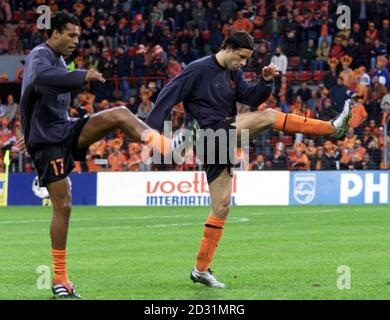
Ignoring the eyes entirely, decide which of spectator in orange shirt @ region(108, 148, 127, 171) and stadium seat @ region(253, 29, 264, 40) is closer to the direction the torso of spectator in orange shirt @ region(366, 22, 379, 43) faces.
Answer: the spectator in orange shirt

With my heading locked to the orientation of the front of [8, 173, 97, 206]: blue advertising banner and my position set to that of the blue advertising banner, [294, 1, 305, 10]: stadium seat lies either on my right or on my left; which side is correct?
on my left

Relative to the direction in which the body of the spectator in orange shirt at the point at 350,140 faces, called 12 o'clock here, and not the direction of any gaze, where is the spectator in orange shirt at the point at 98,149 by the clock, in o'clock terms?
the spectator in orange shirt at the point at 98,149 is roughly at 3 o'clock from the spectator in orange shirt at the point at 350,140.

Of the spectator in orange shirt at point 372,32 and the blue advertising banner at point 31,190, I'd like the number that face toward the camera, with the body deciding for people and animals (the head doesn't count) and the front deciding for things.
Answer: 2

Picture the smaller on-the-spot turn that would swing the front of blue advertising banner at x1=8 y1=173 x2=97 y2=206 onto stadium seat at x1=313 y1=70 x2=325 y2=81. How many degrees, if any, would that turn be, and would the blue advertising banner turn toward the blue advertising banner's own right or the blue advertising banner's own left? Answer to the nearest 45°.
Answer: approximately 90° to the blue advertising banner's own left

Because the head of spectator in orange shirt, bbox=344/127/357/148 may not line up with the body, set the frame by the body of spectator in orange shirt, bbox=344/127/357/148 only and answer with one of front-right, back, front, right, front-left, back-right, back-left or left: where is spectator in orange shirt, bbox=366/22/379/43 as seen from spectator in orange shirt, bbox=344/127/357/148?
back

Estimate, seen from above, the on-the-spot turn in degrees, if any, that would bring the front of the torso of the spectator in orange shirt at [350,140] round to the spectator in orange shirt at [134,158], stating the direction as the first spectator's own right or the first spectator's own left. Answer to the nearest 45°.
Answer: approximately 90° to the first spectator's own right
